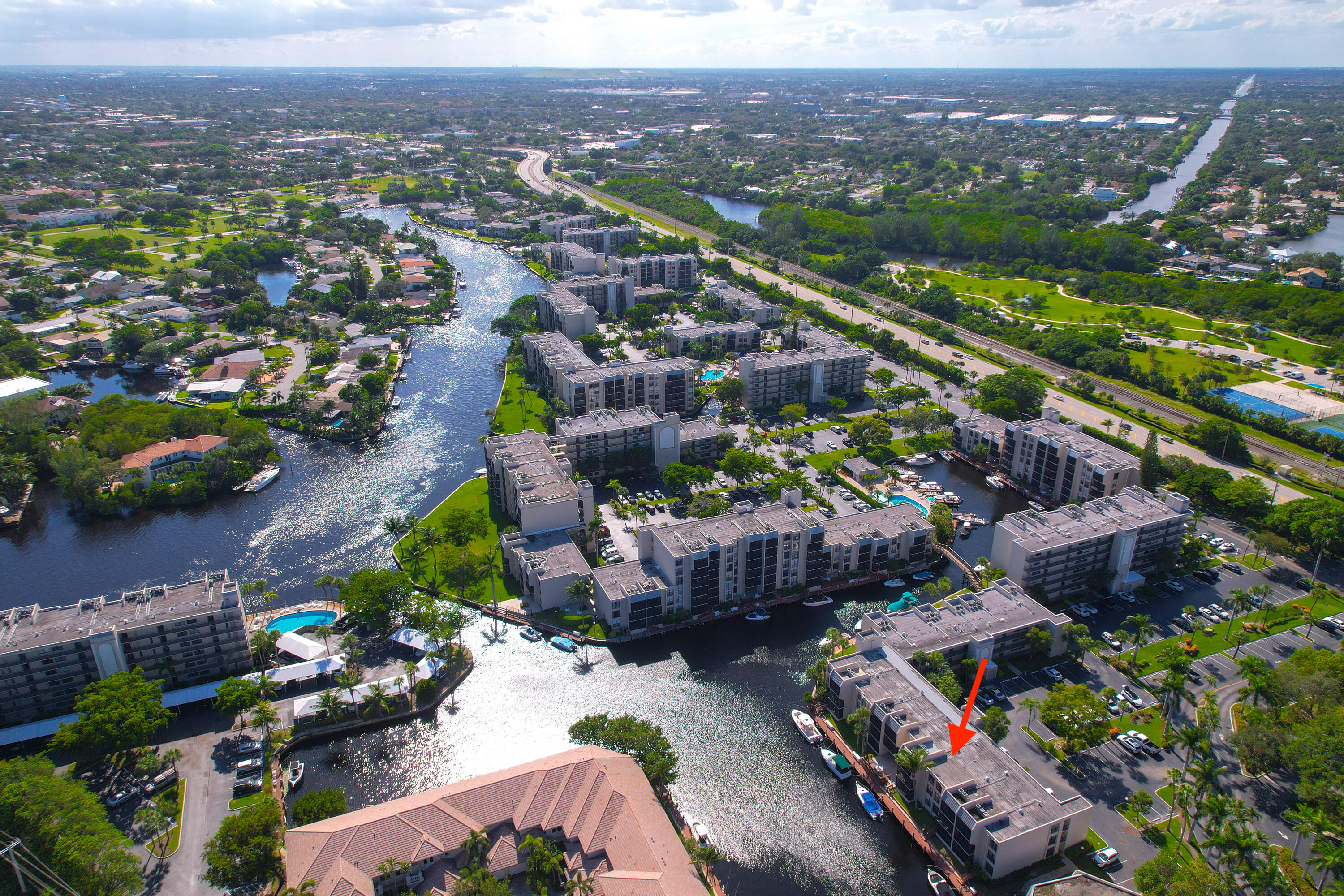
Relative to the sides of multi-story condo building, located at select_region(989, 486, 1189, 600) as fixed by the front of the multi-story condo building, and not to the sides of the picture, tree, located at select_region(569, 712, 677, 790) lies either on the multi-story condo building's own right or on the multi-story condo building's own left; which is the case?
on the multi-story condo building's own right

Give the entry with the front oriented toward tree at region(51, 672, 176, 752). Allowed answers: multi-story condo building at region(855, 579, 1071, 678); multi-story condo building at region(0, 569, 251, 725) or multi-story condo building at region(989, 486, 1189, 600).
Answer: multi-story condo building at region(0, 569, 251, 725)

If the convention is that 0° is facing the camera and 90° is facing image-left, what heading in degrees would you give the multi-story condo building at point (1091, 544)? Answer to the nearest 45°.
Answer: approximately 315°

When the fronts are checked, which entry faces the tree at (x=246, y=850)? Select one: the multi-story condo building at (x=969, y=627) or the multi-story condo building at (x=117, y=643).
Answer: the multi-story condo building at (x=117, y=643)

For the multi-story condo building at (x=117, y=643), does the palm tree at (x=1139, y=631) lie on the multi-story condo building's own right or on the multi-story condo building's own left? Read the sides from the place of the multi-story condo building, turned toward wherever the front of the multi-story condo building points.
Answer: on the multi-story condo building's own left
